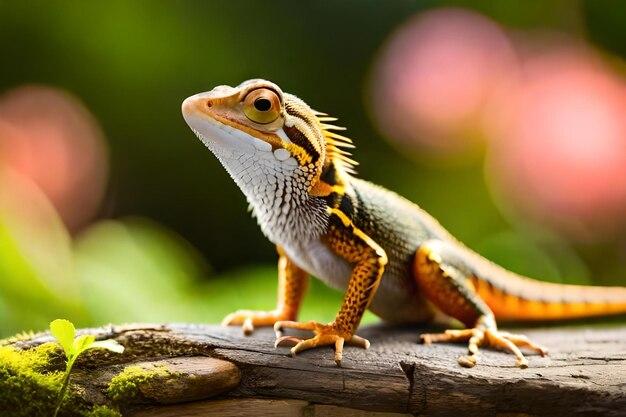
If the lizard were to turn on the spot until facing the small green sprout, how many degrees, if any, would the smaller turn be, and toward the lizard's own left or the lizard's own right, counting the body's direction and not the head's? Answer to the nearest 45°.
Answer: approximately 45° to the lizard's own left

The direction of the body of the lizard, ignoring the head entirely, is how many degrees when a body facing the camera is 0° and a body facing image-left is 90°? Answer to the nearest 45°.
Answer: approximately 90°
